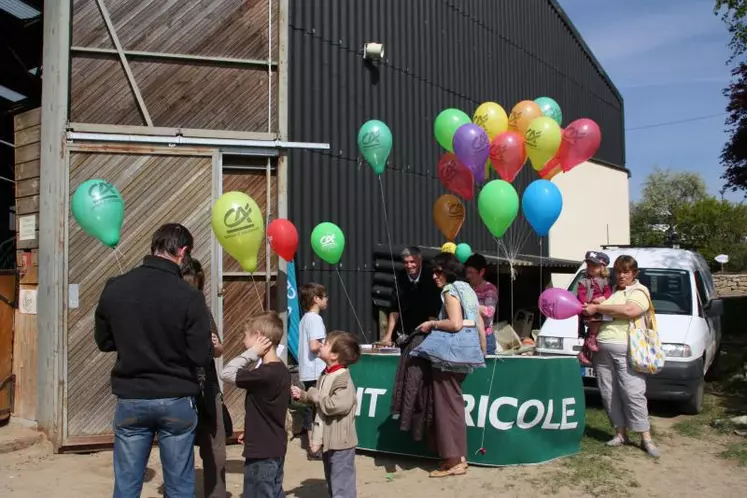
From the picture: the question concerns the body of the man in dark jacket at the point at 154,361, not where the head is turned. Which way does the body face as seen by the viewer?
away from the camera

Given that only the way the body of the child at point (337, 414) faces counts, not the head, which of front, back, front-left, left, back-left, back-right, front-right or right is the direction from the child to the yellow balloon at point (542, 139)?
back-right

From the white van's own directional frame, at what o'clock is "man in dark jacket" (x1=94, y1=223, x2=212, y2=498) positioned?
The man in dark jacket is roughly at 1 o'clock from the white van.

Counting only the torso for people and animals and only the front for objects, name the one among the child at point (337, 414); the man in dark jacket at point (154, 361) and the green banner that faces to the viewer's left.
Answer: the child

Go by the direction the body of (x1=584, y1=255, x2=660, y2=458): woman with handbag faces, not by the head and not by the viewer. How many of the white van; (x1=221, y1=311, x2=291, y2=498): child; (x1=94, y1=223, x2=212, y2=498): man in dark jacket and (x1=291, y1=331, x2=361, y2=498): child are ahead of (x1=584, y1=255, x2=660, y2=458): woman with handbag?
3

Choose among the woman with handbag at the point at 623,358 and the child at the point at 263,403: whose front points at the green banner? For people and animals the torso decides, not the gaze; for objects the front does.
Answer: the woman with handbag

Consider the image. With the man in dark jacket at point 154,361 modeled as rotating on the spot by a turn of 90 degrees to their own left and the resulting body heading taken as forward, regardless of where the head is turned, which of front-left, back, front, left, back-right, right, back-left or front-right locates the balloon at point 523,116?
back-right
